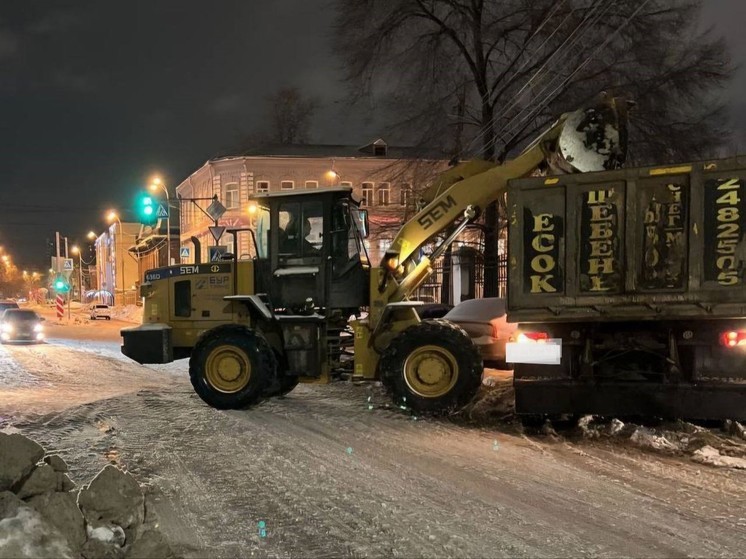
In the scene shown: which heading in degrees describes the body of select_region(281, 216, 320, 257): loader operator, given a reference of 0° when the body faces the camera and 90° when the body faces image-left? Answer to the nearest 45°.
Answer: approximately 270°

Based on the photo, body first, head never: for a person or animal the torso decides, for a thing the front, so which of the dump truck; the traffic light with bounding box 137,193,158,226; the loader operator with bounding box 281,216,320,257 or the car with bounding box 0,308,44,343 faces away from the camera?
the dump truck

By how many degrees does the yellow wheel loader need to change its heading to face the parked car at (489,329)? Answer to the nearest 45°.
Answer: approximately 45° to its left

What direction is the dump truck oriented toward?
away from the camera

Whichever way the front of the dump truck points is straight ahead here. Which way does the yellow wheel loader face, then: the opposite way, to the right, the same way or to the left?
to the right

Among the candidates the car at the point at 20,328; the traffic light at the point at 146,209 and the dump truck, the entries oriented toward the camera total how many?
2

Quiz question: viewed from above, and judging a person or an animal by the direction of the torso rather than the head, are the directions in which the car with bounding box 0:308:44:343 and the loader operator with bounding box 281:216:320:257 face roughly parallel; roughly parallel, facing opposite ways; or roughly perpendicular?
roughly perpendicular

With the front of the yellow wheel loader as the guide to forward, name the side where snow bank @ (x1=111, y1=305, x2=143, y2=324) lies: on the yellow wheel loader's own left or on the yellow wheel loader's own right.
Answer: on the yellow wheel loader's own left

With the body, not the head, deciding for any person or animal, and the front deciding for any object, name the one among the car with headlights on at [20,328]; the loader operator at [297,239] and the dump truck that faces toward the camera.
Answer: the car with headlights on

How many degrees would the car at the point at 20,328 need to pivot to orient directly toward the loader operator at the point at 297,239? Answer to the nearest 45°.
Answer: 0° — it already faces them

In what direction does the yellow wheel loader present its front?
to the viewer's right

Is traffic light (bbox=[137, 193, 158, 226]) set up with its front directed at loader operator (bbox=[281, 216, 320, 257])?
yes
